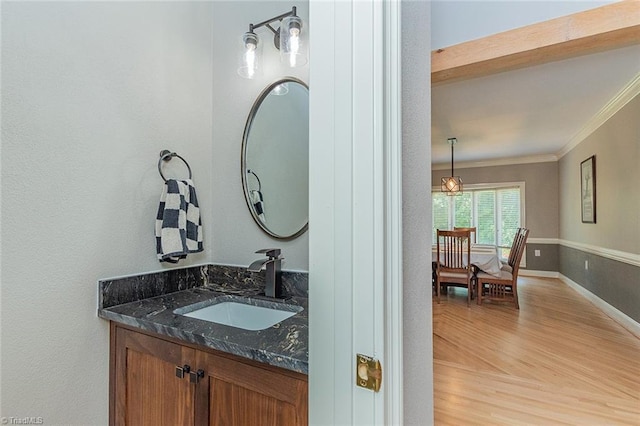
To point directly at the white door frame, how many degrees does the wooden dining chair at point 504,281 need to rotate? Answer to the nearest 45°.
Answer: approximately 90° to its left

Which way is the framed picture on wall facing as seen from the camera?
to the viewer's left

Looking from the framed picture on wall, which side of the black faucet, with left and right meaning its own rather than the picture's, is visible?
back

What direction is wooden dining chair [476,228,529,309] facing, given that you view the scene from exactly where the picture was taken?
facing to the left of the viewer

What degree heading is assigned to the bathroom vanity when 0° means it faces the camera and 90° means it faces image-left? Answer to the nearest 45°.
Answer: approximately 45°

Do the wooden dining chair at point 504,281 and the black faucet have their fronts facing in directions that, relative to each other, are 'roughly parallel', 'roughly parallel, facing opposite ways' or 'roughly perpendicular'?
roughly perpendicular

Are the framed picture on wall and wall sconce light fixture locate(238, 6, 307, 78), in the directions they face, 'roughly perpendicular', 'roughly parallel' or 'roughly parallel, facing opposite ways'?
roughly perpendicular

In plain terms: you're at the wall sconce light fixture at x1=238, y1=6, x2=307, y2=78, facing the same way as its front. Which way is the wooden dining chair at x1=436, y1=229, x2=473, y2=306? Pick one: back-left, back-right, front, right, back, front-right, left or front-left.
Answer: back

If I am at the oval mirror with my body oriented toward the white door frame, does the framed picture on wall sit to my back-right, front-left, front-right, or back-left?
back-left

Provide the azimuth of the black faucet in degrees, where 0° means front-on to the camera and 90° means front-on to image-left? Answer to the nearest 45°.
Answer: approximately 45°

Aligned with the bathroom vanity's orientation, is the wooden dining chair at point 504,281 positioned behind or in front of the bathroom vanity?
behind

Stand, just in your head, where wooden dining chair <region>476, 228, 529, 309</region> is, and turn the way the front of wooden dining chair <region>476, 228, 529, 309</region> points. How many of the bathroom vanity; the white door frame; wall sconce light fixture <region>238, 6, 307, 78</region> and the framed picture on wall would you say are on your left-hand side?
3

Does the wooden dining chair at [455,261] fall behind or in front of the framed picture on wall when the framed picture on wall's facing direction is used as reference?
in front

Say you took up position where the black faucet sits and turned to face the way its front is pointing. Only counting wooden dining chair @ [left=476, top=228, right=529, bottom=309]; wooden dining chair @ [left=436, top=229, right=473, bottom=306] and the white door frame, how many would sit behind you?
2

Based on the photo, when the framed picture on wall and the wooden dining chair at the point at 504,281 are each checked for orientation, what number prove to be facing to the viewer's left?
2
